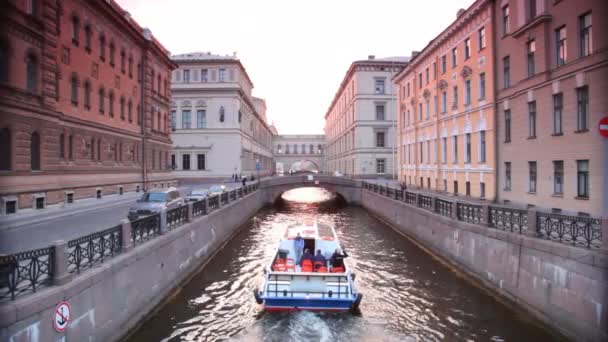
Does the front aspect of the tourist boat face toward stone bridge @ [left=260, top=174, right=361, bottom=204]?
yes

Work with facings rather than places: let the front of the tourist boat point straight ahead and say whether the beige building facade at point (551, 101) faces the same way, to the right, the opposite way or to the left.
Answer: to the left

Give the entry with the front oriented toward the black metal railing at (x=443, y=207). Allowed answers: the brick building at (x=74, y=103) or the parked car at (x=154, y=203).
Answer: the brick building

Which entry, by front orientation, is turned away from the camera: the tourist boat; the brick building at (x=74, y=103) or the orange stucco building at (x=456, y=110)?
the tourist boat

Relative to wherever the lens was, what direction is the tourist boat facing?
facing away from the viewer

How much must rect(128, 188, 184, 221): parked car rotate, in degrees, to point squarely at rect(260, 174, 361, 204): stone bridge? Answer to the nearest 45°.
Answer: approximately 180°

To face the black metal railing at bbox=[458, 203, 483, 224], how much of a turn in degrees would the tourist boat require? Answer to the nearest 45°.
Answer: approximately 45° to its right

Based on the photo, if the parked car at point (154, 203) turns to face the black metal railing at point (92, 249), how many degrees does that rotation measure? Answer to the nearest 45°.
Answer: approximately 45° to its left

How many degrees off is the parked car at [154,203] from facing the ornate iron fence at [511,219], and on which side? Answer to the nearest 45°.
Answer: approximately 90° to its left

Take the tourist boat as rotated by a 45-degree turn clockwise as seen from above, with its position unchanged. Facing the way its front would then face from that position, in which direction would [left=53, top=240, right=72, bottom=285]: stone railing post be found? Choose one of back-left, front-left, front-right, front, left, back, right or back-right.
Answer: back
